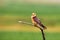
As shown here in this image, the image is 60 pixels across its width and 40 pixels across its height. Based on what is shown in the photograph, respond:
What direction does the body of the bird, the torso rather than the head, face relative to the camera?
to the viewer's left
